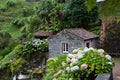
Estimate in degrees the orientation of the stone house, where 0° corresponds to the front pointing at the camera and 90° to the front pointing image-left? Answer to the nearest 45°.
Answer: approximately 315°

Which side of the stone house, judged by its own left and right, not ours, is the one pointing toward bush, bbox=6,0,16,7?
back

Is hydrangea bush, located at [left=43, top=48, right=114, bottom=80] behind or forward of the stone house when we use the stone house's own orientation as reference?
forward

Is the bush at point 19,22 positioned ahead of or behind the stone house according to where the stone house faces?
behind

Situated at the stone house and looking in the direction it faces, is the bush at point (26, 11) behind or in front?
behind
